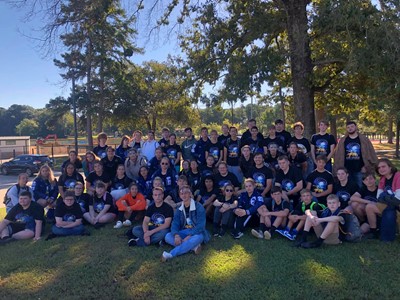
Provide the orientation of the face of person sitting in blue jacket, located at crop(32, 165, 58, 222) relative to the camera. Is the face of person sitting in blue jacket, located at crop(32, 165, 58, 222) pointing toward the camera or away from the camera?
toward the camera

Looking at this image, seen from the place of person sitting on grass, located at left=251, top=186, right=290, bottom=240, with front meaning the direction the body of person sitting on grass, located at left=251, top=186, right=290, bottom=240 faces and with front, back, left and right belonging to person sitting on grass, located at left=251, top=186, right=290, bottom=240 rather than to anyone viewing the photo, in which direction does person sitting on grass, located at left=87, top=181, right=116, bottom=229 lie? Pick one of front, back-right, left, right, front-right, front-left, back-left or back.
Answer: front-right

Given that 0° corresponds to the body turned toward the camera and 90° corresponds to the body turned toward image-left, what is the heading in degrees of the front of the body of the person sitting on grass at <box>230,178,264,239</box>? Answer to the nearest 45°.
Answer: approximately 45°

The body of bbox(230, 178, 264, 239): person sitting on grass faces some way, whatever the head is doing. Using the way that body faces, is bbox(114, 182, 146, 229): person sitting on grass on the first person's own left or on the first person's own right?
on the first person's own right

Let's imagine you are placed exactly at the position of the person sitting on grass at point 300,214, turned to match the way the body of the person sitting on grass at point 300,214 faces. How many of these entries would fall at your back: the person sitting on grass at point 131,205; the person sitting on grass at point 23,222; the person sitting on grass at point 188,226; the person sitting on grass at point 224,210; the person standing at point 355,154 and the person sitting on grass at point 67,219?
1

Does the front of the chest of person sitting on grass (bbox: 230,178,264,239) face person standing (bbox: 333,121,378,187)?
no

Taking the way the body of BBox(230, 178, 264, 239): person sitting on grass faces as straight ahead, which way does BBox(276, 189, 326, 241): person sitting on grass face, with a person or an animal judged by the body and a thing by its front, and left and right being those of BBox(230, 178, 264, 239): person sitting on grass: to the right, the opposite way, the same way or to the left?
the same way

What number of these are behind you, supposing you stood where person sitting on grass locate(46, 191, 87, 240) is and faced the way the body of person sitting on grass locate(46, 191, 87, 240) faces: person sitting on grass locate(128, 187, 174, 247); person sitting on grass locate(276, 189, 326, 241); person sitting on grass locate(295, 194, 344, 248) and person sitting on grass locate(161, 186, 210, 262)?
0

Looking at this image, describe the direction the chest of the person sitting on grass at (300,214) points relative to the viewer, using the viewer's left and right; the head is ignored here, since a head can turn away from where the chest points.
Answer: facing the viewer and to the left of the viewer

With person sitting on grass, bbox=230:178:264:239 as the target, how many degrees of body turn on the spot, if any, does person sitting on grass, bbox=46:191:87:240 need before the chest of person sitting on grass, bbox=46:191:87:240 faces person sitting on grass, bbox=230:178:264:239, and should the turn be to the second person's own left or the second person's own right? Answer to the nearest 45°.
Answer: approximately 45° to the second person's own left

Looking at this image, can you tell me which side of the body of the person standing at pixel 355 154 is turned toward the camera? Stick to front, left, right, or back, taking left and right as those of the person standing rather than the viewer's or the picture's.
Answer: front

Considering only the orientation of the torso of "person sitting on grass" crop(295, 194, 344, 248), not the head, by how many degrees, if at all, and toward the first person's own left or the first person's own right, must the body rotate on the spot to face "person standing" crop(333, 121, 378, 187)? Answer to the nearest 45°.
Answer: approximately 135° to the first person's own right

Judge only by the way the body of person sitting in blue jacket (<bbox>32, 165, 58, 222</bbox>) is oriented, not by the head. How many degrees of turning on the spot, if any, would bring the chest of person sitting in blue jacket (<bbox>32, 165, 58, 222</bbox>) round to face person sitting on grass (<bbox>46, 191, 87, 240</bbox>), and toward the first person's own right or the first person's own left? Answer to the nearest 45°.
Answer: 0° — they already face them

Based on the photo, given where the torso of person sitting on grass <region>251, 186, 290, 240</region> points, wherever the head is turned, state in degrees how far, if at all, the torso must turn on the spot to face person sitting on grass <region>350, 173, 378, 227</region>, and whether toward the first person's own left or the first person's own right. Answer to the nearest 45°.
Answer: approximately 135° to the first person's own left

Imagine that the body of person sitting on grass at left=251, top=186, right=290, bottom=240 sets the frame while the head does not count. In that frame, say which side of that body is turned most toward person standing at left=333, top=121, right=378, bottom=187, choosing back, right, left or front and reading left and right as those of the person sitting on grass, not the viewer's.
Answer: back

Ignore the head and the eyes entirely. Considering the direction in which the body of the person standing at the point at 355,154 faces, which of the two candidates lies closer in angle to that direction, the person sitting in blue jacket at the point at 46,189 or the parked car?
the person sitting in blue jacket

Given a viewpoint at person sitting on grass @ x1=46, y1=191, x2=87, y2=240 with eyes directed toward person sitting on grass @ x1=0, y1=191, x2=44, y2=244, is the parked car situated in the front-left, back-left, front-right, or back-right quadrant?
front-right

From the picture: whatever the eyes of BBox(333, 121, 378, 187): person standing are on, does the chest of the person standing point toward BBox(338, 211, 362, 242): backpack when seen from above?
yes

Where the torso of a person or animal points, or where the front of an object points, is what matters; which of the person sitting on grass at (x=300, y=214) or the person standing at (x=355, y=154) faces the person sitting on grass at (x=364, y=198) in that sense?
the person standing

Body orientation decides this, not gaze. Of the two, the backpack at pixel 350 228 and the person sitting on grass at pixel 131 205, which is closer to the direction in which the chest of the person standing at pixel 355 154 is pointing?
the backpack
